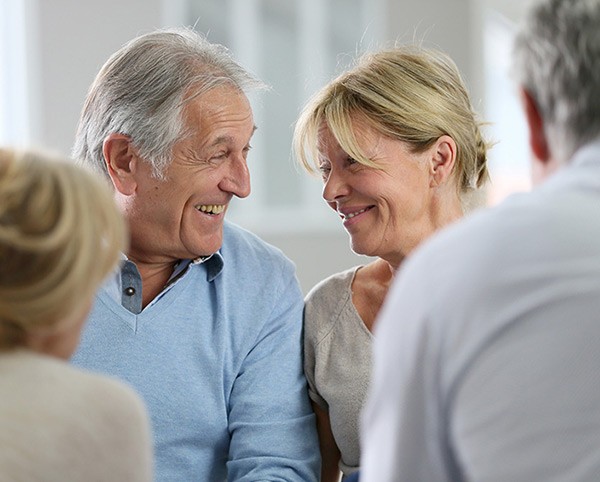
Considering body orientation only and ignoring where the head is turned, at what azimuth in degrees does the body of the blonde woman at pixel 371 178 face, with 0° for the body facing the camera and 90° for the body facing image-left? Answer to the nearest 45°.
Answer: approximately 45°

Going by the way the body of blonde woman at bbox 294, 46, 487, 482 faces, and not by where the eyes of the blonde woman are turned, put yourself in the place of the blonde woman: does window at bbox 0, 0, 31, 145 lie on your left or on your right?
on your right

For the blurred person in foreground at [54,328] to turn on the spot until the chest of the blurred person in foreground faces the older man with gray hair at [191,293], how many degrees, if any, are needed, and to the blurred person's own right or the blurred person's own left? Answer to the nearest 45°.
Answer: approximately 45° to the blurred person's own left

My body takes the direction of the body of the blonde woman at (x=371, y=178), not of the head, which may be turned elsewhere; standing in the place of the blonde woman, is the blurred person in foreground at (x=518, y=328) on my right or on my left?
on my left

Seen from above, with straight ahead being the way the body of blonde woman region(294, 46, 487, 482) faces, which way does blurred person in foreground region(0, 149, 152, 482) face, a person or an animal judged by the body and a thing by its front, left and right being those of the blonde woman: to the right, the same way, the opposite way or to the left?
the opposite way

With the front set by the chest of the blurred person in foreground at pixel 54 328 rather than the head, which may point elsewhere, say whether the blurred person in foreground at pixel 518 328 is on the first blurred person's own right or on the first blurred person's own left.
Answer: on the first blurred person's own right

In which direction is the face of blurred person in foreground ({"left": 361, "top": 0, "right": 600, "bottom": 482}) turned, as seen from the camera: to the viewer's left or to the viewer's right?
to the viewer's left

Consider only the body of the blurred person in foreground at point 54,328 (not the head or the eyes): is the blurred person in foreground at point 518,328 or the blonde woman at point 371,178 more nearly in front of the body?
the blonde woman

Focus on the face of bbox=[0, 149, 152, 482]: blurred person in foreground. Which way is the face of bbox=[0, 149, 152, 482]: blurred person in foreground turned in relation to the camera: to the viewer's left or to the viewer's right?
to the viewer's right

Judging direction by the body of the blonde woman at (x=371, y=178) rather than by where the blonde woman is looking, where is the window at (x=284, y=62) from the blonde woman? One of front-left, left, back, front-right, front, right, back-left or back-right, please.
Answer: back-right

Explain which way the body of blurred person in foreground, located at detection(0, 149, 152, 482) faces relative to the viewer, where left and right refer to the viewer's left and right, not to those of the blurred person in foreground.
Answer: facing away from the viewer and to the right of the viewer

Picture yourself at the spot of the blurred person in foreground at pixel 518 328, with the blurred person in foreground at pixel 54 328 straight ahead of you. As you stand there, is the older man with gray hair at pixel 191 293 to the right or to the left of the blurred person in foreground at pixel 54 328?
right

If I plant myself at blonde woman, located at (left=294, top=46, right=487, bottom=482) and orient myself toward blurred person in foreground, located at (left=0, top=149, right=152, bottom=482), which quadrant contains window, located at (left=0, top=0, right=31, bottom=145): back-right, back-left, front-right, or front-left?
back-right
